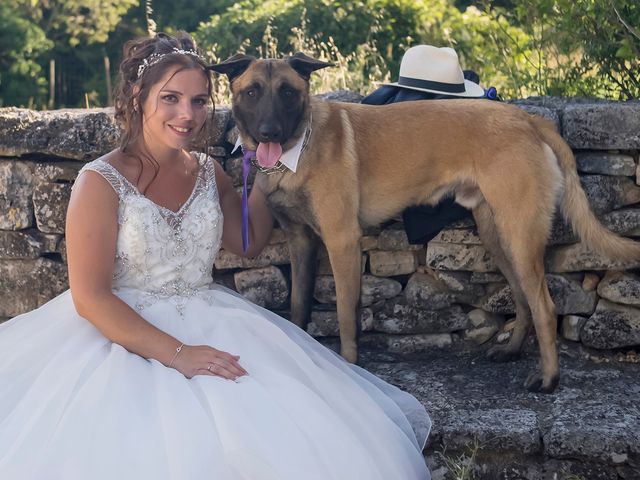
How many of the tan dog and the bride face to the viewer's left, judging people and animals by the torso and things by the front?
1

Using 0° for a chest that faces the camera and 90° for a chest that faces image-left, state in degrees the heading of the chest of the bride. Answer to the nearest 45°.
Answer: approximately 315°

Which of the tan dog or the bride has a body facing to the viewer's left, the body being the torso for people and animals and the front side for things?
the tan dog

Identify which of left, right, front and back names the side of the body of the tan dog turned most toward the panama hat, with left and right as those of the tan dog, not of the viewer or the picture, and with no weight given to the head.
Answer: right

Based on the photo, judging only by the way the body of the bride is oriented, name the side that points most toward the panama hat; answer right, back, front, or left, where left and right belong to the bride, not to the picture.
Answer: left

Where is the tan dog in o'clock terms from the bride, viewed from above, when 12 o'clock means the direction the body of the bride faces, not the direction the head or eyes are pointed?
The tan dog is roughly at 9 o'clock from the bride.

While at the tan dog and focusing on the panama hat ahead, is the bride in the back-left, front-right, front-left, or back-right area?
back-left

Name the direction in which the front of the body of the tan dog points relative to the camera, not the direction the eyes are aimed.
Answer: to the viewer's left
